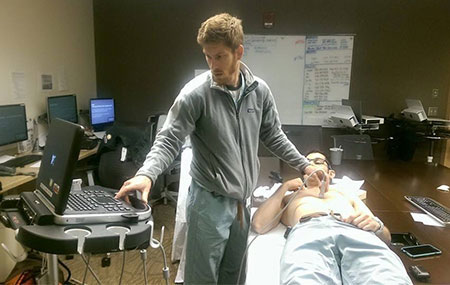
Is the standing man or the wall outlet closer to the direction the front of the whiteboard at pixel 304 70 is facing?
the standing man

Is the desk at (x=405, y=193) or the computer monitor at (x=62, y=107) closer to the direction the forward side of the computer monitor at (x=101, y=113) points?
the desk

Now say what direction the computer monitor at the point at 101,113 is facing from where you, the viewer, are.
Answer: facing the viewer and to the right of the viewer

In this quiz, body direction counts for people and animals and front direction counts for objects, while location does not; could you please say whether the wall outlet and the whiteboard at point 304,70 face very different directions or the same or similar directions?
same or similar directions

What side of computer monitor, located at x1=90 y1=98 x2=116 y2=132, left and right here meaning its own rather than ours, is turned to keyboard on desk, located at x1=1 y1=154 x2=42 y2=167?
right

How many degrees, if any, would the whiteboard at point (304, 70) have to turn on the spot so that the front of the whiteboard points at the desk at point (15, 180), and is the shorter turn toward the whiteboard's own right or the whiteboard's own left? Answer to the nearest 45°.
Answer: approximately 45° to the whiteboard's own right

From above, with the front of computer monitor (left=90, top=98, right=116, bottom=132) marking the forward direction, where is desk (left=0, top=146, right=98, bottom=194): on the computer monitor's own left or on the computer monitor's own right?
on the computer monitor's own right

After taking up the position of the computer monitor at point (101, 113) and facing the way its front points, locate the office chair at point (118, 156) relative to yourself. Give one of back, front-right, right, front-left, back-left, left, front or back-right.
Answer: front-right

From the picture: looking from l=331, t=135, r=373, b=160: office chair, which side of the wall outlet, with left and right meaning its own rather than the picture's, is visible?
front

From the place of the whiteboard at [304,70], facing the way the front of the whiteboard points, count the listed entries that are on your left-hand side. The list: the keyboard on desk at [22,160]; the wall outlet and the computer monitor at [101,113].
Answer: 1

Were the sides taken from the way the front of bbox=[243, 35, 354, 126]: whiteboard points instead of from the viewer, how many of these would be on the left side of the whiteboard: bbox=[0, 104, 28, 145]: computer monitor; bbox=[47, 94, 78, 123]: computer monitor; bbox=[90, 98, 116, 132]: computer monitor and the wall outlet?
1

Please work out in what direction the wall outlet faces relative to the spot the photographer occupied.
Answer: facing the viewer

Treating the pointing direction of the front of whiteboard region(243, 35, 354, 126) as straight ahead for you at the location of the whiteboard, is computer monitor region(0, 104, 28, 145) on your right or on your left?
on your right

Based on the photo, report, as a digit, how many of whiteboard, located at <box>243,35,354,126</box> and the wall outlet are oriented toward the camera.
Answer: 2
